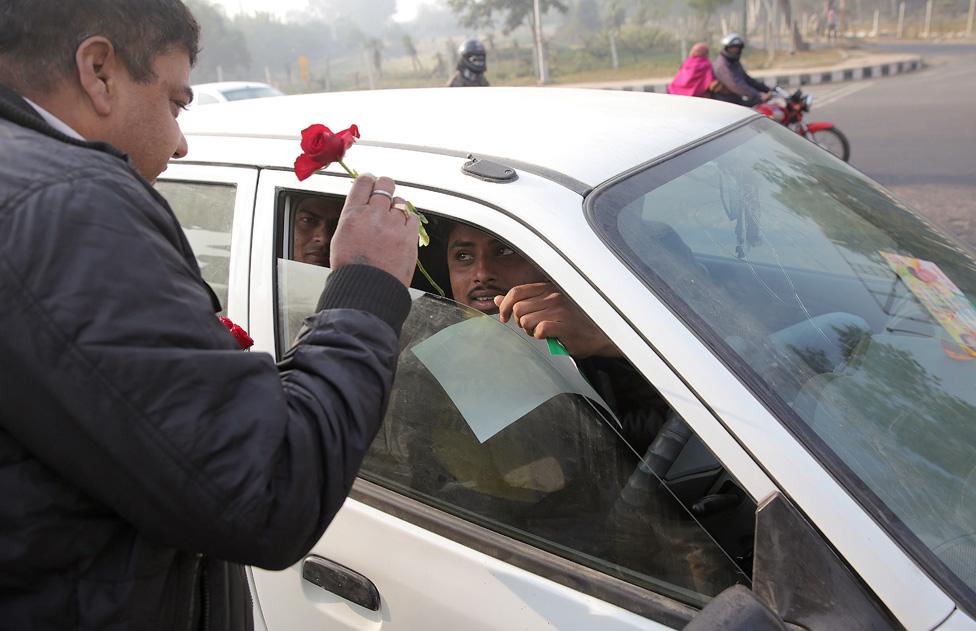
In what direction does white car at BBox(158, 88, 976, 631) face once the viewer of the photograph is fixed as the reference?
facing the viewer and to the right of the viewer

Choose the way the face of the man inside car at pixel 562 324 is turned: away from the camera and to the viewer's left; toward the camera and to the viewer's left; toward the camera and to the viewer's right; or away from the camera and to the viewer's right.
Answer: toward the camera and to the viewer's left

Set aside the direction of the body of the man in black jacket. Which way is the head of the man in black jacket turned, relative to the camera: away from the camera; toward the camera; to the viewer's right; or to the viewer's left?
to the viewer's right

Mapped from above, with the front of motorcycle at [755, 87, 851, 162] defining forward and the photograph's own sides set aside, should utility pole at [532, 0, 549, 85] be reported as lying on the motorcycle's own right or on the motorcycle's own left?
on the motorcycle's own left

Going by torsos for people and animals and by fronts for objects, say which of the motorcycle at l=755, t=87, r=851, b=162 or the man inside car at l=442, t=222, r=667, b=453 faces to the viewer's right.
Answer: the motorcycle

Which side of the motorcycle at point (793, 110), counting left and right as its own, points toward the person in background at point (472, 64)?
back

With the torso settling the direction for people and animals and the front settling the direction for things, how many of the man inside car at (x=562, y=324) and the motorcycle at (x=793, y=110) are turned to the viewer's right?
1

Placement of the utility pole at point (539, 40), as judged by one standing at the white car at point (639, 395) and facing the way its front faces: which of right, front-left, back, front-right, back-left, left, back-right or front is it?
back-left

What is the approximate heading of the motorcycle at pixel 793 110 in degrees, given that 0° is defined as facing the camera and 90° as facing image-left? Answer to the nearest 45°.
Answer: approximately 270°

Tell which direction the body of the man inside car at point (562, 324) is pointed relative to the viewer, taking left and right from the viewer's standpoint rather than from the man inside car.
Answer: facing the viewer and to the right of the viewer

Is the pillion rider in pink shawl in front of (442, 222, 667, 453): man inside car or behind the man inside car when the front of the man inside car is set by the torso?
behind

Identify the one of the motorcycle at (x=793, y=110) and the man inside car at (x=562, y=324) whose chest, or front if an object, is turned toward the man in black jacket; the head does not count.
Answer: the man inside car

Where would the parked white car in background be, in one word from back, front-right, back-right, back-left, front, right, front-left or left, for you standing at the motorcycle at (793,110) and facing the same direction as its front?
back

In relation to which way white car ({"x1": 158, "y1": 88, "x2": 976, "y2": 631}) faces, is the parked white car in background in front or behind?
behind

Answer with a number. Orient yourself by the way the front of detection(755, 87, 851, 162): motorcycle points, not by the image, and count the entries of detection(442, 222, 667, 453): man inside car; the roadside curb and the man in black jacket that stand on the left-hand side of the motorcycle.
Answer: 1
